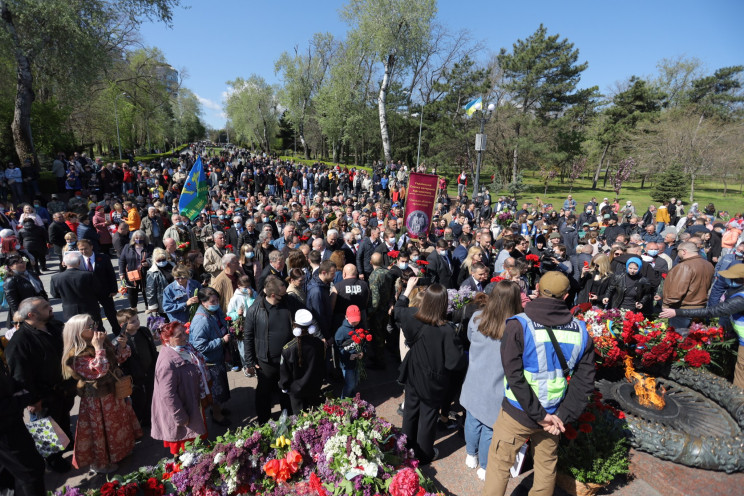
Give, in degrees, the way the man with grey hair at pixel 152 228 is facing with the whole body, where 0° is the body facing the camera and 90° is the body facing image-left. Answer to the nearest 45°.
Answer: approximately 315°

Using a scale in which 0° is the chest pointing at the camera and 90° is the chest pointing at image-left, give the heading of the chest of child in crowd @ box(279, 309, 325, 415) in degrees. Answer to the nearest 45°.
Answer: approximately 180°

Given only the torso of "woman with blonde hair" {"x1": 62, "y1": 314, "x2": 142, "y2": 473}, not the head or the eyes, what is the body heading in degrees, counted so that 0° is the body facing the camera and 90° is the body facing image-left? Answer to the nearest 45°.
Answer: approximately 315°

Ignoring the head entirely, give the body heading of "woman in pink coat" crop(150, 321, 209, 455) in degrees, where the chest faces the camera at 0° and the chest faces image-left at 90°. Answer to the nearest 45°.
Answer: approximately 315°

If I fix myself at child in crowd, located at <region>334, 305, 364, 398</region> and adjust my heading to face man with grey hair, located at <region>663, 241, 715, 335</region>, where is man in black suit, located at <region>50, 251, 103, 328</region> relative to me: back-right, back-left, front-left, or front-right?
back-left

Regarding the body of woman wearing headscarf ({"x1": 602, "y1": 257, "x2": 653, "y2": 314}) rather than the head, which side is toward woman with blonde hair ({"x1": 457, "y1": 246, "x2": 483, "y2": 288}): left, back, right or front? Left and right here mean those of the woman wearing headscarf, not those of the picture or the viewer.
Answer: right

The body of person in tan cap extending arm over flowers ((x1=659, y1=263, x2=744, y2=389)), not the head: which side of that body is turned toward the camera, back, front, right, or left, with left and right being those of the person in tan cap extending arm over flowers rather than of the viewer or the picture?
left

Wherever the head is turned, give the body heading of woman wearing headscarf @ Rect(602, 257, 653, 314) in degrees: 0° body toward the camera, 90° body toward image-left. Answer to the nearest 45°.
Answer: approximately 0°
